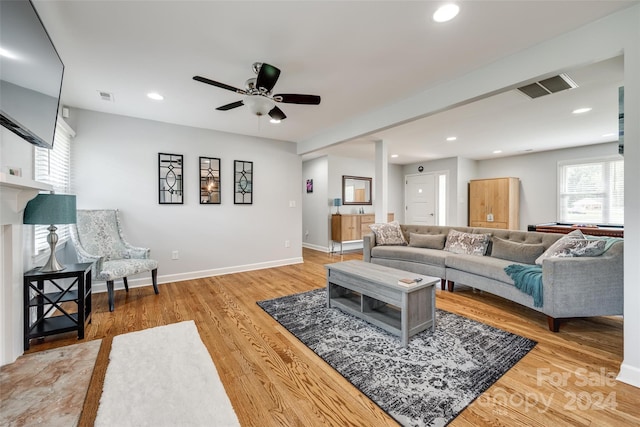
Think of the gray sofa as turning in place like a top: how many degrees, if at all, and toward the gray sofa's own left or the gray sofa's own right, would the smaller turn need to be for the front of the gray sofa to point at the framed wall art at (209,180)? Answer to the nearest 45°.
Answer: approximately 45° to the gray sofa's own right

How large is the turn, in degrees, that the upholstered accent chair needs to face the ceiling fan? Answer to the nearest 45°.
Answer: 0° — it already faces it

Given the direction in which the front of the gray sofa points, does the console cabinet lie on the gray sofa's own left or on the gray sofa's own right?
on the gray sofa's own right

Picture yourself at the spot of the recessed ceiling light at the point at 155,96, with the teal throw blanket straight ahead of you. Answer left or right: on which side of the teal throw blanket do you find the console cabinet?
left

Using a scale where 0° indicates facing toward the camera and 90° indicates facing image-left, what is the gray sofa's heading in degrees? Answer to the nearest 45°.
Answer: approximately 45°

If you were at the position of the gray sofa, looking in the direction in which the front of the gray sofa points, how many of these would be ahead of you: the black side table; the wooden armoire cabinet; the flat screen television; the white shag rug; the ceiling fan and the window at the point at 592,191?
4

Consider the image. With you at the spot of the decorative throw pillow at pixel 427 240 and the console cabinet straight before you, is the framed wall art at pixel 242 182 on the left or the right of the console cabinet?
left

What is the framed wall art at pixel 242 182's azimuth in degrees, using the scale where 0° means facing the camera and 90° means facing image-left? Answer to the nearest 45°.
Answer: approximately 315°

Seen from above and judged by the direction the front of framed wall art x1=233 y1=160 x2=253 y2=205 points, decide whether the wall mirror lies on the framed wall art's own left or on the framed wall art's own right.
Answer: on the framed wall art's own left
